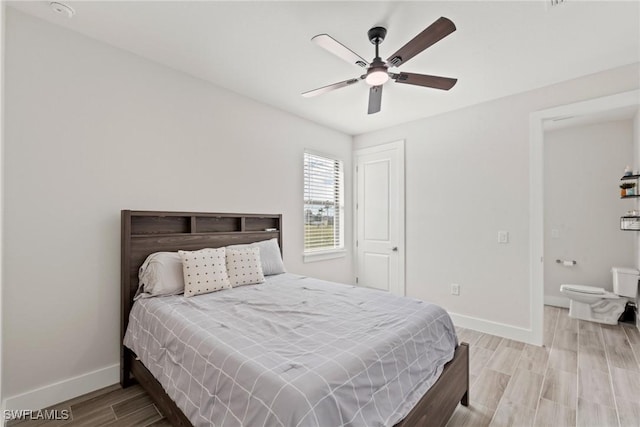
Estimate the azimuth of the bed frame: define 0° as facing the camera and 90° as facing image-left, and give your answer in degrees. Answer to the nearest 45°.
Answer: approximately 315°

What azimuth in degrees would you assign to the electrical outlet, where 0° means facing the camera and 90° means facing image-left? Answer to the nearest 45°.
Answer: approximately 0°

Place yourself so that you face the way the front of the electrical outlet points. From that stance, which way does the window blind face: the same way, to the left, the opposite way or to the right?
to the left

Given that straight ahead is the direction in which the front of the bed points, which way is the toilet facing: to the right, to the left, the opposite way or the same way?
the opposite way

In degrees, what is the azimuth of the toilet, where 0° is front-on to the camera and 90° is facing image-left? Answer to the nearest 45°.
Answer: approximately 90°

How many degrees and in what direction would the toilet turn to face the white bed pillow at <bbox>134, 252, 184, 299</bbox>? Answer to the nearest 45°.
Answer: approximately 45° to its left

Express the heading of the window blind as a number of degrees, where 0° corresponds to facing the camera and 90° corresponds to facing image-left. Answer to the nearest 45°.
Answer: approximately 315°

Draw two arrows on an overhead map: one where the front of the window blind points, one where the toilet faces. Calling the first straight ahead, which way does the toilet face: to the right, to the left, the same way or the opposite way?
the opposite way

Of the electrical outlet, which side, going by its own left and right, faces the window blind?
right
